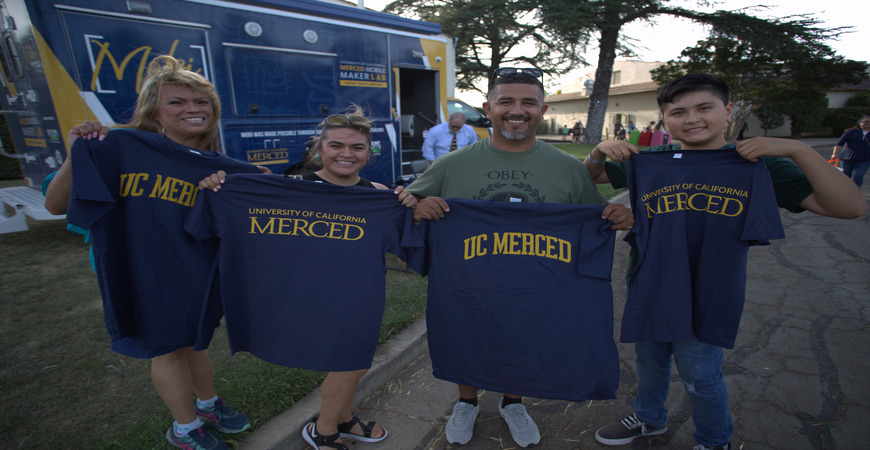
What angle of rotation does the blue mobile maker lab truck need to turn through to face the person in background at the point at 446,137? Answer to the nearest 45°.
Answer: approximately 45° to its right

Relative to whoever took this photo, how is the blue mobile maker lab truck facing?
facing away from the viewer and to the right of the viewer

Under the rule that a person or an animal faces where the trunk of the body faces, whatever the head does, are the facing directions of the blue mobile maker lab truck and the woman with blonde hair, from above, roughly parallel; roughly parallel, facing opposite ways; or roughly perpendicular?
roughly perpendicular

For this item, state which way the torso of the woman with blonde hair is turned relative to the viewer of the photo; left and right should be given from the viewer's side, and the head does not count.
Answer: facing the viewer and to the right of the viewer

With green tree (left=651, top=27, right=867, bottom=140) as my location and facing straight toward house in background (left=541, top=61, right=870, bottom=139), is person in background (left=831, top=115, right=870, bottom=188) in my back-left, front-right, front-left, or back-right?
back-left

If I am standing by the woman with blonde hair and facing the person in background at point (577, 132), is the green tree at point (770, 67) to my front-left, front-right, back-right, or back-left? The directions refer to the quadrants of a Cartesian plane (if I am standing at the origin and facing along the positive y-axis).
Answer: front-right

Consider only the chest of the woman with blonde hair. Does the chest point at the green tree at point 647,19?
no

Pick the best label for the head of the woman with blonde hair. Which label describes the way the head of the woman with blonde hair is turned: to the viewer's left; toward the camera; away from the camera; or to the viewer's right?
toward the camera

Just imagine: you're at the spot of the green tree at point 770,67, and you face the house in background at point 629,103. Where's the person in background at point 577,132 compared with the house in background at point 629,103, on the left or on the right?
left

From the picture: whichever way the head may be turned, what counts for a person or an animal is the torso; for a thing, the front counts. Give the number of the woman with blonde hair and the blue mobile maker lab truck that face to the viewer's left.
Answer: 0
